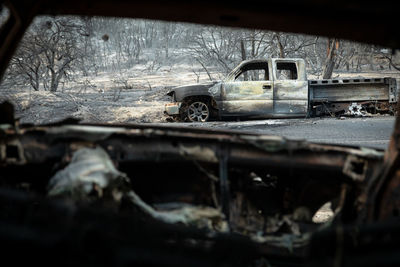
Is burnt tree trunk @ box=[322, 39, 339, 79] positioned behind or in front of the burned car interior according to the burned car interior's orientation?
in front

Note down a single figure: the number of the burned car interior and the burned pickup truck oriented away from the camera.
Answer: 1

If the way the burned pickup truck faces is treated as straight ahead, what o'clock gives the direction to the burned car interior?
The burned car interior is roughly at 9 o'clock from the burned pickup truck.

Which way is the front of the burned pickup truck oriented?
to the viewer's left

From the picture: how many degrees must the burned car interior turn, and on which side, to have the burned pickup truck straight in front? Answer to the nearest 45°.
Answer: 0° — it already faces it

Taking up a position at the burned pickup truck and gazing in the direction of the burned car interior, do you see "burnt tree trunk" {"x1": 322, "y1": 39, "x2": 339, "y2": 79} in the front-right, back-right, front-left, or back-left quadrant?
back-left

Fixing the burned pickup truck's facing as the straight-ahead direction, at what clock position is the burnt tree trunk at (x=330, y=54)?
The burnt tree trunk is roughly at 4 o'clock from the burned pickup truck.

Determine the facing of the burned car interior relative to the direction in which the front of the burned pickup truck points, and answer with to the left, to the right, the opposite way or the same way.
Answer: to the right

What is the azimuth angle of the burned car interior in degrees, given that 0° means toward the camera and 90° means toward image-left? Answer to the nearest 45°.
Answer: approximately 180°

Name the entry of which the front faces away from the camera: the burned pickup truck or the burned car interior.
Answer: the burned car interior
